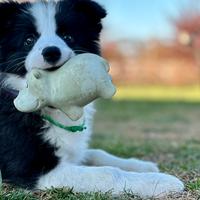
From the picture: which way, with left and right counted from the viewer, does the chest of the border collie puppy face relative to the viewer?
facing the viewer and to the right of the viewer
